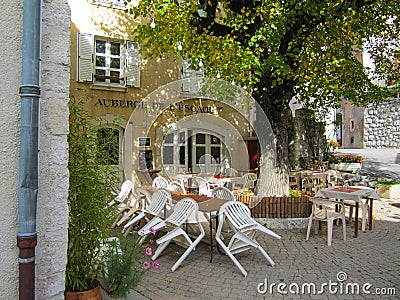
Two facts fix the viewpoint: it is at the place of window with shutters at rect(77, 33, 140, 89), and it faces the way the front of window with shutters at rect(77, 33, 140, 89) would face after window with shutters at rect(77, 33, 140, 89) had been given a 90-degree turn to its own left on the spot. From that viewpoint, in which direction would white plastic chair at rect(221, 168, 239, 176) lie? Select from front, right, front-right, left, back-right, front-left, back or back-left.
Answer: front

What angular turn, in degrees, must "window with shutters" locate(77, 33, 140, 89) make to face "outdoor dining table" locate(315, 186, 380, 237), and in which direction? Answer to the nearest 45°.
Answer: approximately 45° to its left

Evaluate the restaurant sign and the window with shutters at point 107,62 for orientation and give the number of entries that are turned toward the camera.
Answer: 2

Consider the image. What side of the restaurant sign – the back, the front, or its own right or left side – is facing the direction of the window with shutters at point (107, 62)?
right

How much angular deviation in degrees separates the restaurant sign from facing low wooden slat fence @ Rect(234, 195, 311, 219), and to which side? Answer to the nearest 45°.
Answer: approximately 45° to its left

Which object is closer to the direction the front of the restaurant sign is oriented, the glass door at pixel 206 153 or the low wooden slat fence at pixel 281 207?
the low wooden slat fence
